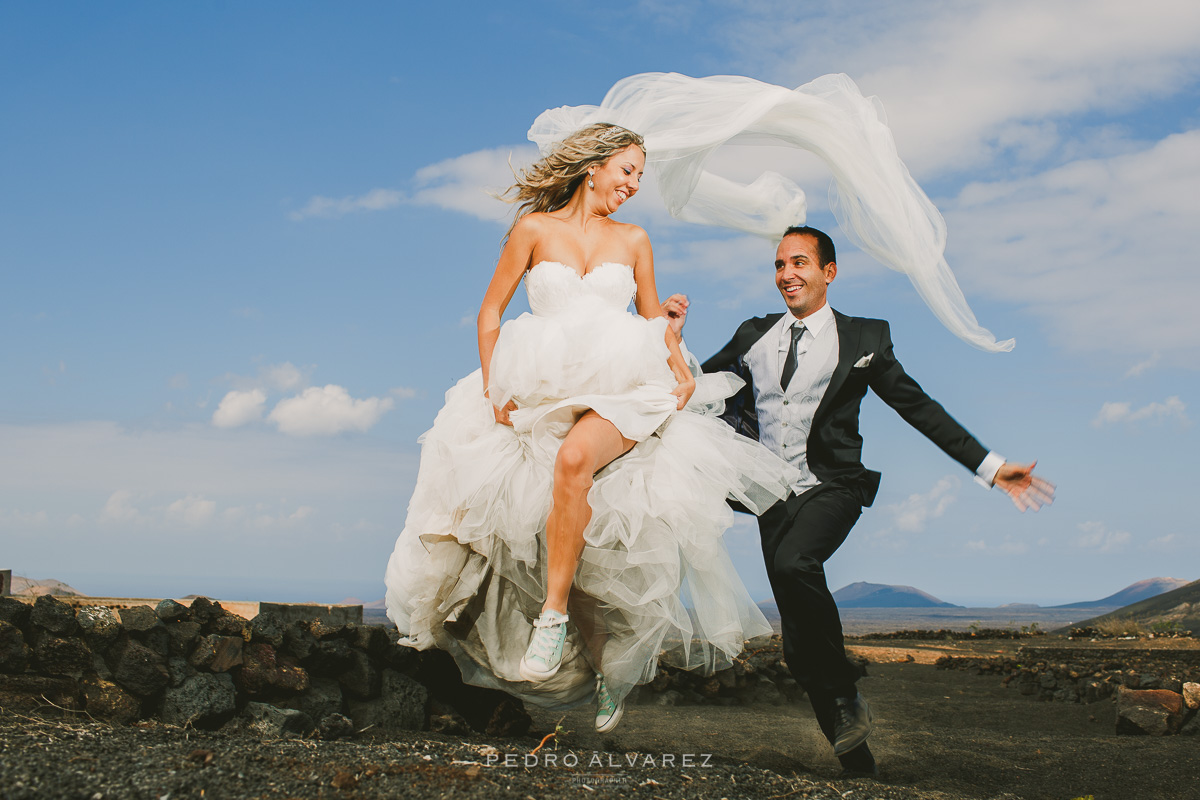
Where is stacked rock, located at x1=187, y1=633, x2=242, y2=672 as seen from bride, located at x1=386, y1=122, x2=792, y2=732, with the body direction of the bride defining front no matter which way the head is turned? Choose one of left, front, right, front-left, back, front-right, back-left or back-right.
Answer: right

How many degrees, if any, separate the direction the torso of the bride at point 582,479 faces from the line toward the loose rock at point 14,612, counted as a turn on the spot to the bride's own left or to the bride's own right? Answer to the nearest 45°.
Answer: approximately 90° to the bride's own right

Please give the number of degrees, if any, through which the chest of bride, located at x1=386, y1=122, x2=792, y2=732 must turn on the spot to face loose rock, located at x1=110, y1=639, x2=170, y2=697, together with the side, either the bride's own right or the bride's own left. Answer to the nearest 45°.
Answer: approximately 90° to the bride's own right

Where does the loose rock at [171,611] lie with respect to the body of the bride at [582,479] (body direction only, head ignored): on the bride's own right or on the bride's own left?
on the bride's own right

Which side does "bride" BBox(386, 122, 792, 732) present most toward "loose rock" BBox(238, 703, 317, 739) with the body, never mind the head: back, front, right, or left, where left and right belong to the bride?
right

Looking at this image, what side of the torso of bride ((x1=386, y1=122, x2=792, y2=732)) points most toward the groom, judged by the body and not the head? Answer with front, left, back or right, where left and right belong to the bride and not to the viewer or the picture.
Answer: left

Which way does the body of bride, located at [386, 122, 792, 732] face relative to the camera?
toward the camera

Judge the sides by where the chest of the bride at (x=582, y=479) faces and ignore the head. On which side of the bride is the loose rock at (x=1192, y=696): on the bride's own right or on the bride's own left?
on the bride's own left

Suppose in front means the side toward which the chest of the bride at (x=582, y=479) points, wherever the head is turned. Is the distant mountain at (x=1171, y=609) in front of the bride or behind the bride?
behind

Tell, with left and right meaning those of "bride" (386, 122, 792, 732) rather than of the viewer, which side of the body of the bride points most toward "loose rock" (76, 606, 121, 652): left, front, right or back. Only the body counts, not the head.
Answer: right

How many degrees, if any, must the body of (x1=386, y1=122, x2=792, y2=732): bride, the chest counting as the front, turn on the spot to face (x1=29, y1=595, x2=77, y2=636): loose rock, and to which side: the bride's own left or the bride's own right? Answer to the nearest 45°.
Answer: approximately 90° to the bride's own right
